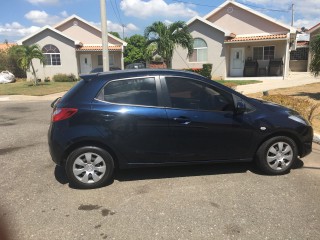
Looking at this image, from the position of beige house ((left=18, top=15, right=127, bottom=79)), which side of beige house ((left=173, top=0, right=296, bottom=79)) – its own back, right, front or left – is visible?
right

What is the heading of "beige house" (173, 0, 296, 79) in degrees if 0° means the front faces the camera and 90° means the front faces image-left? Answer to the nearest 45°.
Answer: approximately 0°

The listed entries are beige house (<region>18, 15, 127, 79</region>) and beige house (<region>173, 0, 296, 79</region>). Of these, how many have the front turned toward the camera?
2

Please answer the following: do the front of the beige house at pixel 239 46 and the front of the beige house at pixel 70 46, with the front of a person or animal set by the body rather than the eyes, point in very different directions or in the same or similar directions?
same or similar directions

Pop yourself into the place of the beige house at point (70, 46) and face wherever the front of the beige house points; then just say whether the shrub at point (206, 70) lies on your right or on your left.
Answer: on your left

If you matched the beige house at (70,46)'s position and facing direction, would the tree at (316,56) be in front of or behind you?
in front

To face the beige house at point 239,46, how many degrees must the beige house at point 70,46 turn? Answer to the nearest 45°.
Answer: approximately 45° to its left

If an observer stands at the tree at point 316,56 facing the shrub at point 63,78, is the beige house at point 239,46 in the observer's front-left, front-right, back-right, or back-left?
front-right

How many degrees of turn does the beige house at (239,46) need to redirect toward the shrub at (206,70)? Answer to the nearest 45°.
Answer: approximately 45° to its right

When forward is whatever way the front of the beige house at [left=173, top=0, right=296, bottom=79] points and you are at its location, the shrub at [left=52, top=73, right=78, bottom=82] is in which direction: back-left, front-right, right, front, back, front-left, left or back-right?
right

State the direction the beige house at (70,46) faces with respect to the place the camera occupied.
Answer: facing the viewer

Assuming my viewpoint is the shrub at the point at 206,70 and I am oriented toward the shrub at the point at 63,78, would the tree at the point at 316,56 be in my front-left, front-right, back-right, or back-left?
back-left
